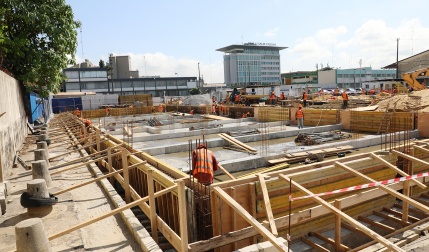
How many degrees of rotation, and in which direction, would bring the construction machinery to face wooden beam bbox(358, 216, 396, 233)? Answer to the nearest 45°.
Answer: approximately 90° to its left

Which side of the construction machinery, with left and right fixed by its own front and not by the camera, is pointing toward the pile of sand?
left

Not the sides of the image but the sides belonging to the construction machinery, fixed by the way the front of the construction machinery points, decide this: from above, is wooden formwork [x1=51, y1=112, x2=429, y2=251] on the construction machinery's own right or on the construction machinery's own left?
on the construction machinery's own left

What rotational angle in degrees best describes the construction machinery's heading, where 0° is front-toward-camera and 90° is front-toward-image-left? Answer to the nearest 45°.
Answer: approximately 90°

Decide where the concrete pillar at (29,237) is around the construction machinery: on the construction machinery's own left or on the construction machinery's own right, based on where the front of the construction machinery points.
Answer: on the construction machinery's own left

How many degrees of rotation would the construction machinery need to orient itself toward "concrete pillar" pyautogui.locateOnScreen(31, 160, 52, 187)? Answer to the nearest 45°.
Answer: approximately 90° to its left

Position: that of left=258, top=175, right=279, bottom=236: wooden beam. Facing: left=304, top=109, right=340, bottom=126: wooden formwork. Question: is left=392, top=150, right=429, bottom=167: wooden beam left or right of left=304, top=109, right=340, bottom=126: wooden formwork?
right

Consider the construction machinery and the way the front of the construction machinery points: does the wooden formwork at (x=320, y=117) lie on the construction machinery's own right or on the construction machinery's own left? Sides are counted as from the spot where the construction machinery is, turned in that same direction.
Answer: on the construction machinery's own left

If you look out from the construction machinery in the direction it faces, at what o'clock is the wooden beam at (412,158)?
The wooden beam is roughly at 9 o'clock from the construction machinery.

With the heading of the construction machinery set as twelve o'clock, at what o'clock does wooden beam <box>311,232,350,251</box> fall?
The wooden beam is roughly at 9 o'clock from the construction machinery.

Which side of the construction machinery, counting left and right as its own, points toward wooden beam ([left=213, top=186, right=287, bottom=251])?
left

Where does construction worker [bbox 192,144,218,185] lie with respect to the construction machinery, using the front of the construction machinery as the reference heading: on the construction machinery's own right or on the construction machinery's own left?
on the construction machinery's own left

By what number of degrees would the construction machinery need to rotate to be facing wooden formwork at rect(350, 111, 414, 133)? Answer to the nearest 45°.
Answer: approximately 90° to its left
